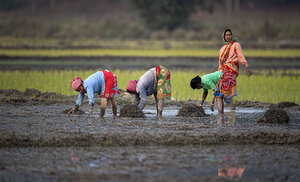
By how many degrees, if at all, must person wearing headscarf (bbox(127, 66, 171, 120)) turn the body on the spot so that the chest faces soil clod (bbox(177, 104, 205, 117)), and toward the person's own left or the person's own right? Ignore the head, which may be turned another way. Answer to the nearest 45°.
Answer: approximately 135° to the person's own right

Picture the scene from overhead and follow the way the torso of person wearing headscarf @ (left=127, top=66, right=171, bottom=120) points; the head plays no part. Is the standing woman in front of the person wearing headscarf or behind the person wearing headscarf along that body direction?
behind

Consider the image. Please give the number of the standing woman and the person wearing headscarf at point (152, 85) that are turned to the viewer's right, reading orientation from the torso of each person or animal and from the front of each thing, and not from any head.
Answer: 0

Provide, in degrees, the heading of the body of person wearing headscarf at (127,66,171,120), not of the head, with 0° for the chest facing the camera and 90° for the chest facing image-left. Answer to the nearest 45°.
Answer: approximately 90°

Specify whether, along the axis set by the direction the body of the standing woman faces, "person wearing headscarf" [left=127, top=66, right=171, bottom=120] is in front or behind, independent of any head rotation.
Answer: in front

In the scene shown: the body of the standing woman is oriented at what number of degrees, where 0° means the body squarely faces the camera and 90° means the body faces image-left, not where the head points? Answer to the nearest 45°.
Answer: approximately 45°

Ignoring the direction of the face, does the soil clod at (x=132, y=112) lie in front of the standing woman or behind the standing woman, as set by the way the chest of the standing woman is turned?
in front

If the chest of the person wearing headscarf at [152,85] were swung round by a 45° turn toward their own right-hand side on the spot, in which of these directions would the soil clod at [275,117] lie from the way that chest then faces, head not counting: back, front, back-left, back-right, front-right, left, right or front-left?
back-right
